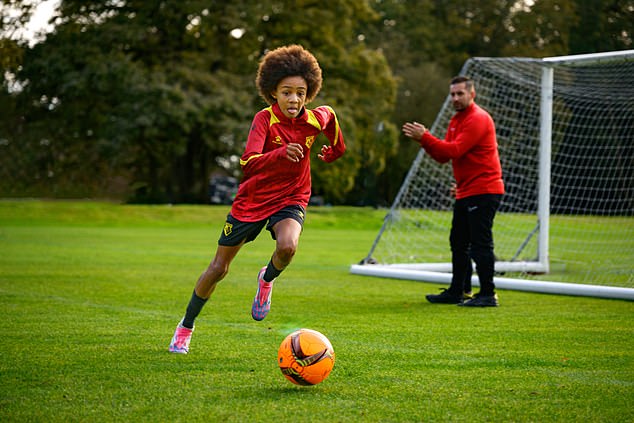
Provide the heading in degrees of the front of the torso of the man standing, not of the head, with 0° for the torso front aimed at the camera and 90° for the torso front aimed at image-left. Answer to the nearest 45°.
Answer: approximately 90°

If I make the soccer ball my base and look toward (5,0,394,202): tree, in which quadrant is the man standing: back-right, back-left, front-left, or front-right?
front-right

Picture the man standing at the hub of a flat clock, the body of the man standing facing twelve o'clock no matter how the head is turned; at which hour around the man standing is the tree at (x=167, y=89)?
The tree is roughly at 2 o'clock from the man standing.

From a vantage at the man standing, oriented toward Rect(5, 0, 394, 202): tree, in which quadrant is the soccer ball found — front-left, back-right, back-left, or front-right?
back-left

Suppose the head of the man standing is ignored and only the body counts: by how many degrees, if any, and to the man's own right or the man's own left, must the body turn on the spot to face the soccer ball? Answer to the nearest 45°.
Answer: approximately 90° to the man's own left

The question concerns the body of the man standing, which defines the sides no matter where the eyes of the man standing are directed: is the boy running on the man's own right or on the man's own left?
on the man's own left

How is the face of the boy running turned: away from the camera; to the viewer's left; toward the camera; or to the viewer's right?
toward the camera

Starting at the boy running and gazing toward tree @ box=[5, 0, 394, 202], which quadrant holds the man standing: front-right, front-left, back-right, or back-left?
front-right
